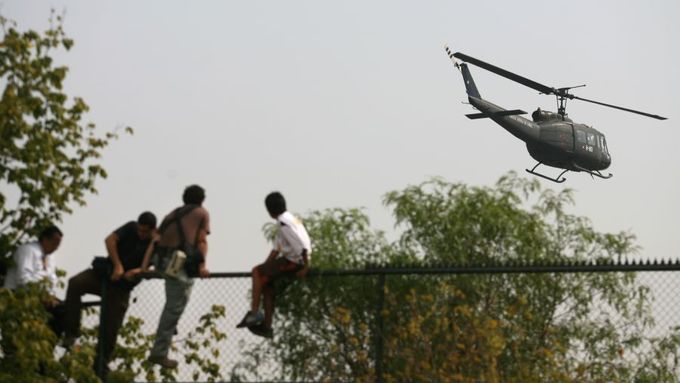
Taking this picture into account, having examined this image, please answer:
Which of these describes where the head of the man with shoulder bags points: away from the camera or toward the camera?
away from the camera

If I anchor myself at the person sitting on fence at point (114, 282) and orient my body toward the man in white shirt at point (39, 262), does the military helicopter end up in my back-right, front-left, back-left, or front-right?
back-right

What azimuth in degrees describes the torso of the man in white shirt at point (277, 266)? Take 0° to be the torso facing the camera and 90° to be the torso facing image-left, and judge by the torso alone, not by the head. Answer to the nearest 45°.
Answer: approximately 90°

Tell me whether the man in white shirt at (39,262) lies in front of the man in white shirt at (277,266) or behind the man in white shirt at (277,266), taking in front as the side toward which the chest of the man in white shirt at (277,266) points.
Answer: in front

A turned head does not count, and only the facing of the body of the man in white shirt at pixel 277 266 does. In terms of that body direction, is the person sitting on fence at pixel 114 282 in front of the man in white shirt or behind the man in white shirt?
in front
